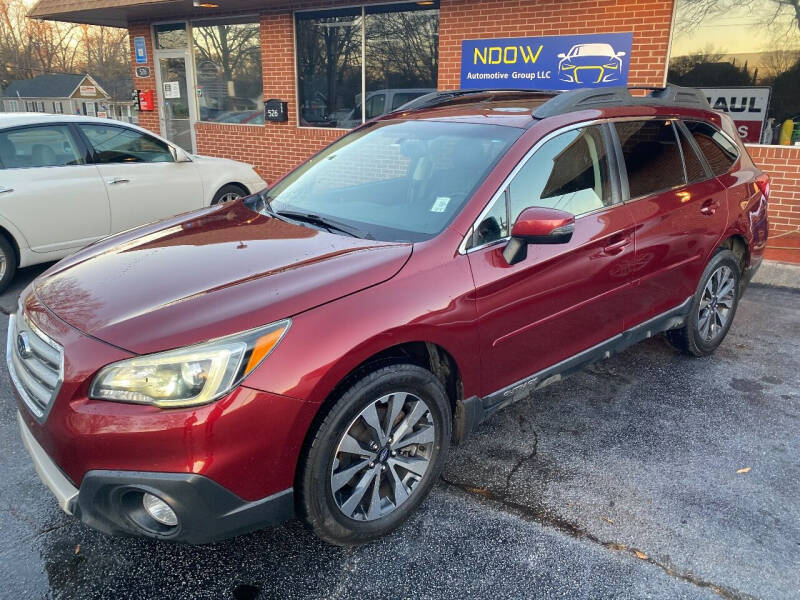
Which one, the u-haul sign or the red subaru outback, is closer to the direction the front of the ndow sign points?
the red subaru outback

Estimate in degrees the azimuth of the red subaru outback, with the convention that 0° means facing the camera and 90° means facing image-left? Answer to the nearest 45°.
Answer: approximately 45°

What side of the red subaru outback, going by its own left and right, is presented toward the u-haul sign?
back

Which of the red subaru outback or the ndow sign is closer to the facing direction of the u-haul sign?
the red subaru outback

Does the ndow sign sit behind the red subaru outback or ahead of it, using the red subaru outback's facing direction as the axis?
behind

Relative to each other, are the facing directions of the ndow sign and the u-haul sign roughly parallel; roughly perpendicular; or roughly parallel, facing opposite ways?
roughly parallel

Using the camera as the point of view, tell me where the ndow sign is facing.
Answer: facing the viewer

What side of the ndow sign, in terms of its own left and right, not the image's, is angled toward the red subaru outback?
front

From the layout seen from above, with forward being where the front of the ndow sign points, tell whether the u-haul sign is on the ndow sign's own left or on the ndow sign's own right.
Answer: on the ndow sign's own left

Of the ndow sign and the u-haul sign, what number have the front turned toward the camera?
2
